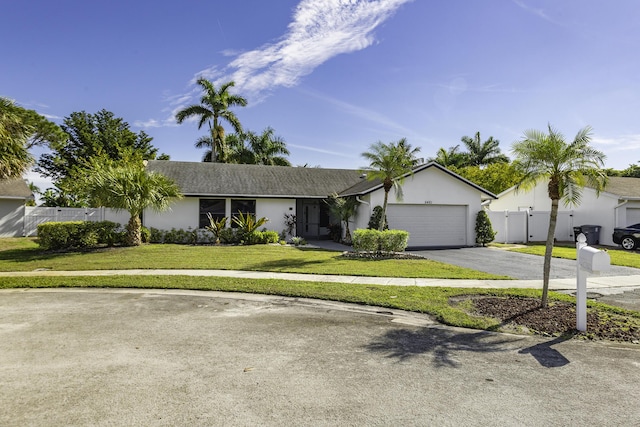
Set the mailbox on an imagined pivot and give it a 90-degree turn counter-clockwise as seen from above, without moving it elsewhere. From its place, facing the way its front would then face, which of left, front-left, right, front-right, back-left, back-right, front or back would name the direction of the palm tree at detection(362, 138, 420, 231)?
left

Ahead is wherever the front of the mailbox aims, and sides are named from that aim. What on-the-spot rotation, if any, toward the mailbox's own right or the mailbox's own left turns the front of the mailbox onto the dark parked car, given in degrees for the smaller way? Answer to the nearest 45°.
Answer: approximately 135° to the mailbox's own left

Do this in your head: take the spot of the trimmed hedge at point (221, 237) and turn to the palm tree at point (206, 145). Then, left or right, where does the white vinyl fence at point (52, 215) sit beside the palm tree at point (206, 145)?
left

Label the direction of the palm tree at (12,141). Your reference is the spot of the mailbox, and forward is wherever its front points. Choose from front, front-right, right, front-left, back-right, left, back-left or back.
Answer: back-right

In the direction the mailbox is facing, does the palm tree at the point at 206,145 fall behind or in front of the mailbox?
behind

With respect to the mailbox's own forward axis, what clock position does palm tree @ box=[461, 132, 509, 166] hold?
The palm tree is roughly at 7 o'clock from the mailbox.

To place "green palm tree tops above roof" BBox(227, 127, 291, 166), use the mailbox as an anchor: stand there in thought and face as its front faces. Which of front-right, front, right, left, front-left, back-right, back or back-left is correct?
back

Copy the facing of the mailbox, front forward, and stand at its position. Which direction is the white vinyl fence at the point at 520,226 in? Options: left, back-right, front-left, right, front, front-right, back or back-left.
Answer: back-left

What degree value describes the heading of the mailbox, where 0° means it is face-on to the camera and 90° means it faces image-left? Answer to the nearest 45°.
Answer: approximately 315°

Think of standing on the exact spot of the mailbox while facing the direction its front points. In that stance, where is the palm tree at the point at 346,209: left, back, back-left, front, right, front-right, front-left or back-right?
back
